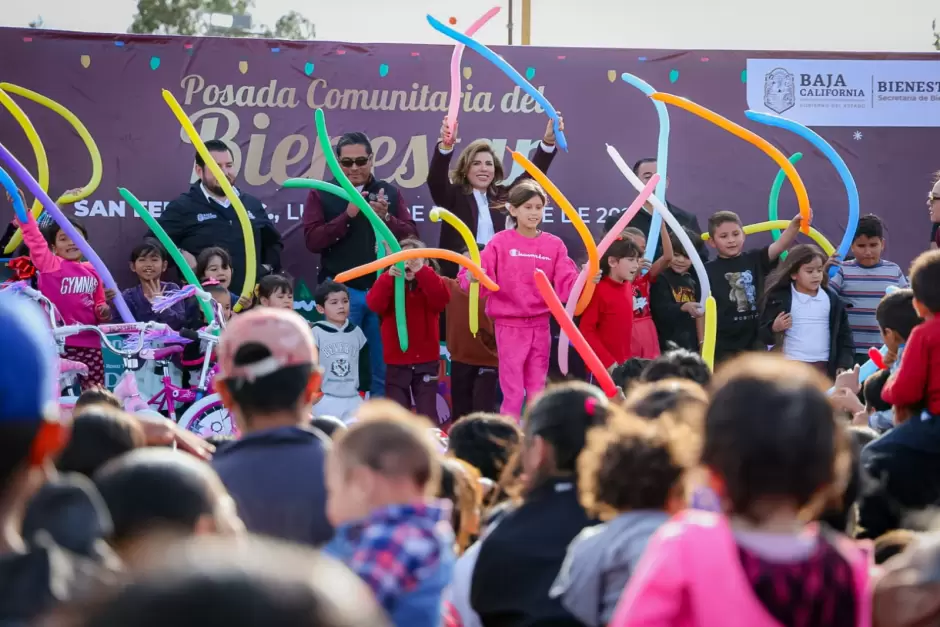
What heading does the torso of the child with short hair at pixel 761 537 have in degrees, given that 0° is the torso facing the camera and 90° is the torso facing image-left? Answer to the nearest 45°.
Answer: approximately 180°

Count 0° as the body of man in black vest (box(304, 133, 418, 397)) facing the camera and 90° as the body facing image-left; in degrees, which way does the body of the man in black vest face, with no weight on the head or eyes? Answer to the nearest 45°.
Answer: approximately 0°

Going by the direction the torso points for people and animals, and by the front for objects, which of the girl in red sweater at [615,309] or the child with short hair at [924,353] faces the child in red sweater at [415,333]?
the child with short hair

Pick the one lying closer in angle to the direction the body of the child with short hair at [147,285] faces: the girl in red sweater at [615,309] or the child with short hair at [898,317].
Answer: the child with short hair

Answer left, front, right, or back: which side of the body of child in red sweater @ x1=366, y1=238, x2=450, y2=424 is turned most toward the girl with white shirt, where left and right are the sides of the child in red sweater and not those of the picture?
left

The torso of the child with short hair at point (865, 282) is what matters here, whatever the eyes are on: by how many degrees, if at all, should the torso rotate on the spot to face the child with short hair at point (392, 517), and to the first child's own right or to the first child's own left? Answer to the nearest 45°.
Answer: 0° — they already face them

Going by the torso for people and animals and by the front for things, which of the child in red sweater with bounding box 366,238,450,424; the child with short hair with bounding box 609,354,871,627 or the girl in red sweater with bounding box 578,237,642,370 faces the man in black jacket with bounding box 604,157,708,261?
the child with short hair

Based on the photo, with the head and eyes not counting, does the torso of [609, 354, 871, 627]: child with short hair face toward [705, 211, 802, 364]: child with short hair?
yes

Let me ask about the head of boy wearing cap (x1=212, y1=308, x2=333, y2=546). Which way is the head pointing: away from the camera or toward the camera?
away from the camera
